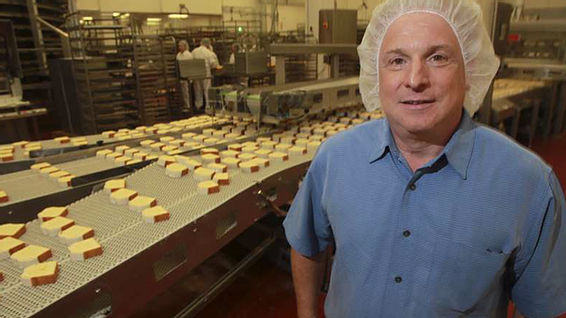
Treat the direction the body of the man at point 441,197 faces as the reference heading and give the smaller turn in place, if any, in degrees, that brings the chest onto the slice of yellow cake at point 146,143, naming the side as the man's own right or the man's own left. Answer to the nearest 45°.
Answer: approximately 135° to the man's own right

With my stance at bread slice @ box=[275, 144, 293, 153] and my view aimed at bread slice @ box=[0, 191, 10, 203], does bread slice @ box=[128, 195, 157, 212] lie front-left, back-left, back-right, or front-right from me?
front-left

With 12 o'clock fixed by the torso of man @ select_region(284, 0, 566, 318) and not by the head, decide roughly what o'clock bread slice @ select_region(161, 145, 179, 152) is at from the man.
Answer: The bread slice is roughly at 4 o'clock from the man.

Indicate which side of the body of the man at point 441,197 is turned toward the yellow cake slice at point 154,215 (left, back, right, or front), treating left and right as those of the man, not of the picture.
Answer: right

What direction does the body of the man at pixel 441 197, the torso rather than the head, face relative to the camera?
toward the camera

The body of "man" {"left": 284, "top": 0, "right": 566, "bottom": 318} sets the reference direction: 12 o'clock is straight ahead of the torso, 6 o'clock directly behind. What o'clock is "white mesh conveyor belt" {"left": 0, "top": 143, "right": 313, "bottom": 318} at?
The white mesh conveyor belt is roughly at 3 o'clock from the man.

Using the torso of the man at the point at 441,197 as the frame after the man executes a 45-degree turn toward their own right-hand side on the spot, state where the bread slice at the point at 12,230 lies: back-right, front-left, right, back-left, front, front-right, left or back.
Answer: front-right

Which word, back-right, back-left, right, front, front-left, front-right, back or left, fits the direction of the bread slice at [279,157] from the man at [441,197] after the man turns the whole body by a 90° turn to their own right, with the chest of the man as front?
front-right

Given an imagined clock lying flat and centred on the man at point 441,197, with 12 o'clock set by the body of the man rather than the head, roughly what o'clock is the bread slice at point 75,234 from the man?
The bread slice is roughly at 3 o'clock from the man.

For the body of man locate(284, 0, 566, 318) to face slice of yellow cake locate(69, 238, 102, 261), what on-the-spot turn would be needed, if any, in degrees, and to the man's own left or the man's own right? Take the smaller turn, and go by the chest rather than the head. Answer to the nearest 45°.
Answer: approximately 90° to the man's own right

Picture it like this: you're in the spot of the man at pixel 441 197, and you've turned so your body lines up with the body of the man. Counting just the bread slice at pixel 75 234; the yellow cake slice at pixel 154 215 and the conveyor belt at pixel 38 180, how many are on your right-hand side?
3

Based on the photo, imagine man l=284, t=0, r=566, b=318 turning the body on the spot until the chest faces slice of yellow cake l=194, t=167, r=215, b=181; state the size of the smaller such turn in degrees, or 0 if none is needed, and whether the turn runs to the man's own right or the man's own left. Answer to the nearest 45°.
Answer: approximately 135° to the man's own right

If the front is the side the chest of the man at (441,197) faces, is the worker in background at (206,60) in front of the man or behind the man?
behind

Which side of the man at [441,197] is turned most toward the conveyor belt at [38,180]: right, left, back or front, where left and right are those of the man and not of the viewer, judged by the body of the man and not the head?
right

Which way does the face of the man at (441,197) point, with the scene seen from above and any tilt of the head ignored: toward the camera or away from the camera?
toward the camera

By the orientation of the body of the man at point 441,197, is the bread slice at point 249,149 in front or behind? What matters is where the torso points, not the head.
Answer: behind
